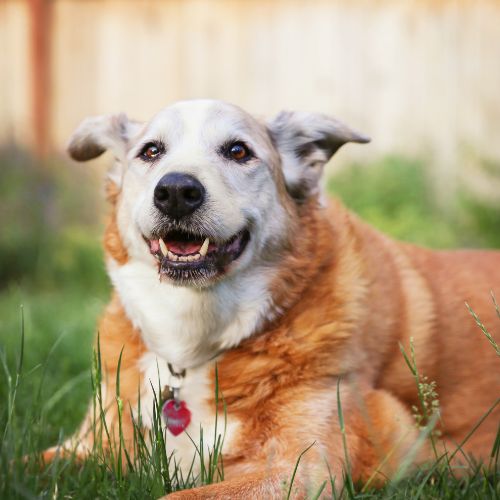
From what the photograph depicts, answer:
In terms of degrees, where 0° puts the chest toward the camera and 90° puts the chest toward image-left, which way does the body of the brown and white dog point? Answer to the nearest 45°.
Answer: approximately 45°
